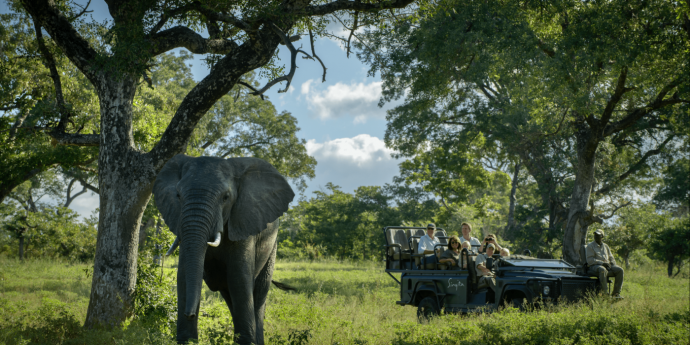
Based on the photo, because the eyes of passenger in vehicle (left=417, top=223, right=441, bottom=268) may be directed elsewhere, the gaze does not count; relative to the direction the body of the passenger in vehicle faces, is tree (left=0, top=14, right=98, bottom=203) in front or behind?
behind

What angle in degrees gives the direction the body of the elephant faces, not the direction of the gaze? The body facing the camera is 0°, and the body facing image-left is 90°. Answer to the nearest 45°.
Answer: approximately 45°

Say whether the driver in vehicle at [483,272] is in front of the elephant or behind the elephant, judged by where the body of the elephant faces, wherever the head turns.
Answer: behind

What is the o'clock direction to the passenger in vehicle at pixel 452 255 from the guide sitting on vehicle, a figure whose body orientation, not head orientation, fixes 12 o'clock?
The passenger in vehicle is roughly at 4 o'clock from the guide sitting on vehicle.

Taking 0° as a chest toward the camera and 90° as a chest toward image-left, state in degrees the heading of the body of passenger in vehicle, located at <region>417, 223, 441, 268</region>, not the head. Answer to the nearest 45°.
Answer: approximately 315°

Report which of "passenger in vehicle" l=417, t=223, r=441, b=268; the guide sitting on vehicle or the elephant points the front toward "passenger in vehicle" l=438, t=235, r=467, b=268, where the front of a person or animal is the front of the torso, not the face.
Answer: "passenger in vehicle" l=417, t=223, r=441, b=268

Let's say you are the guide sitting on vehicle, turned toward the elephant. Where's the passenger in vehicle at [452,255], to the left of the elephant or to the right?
right

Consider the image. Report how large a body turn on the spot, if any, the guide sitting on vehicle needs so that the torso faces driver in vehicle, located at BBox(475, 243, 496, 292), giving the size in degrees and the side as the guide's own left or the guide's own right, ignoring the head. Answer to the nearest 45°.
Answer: approximately 90° to the guide's own right

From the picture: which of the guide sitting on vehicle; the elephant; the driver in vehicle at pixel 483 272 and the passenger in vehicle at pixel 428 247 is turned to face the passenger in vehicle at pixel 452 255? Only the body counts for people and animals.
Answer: the passenger in vehicle at pixel 428 247
